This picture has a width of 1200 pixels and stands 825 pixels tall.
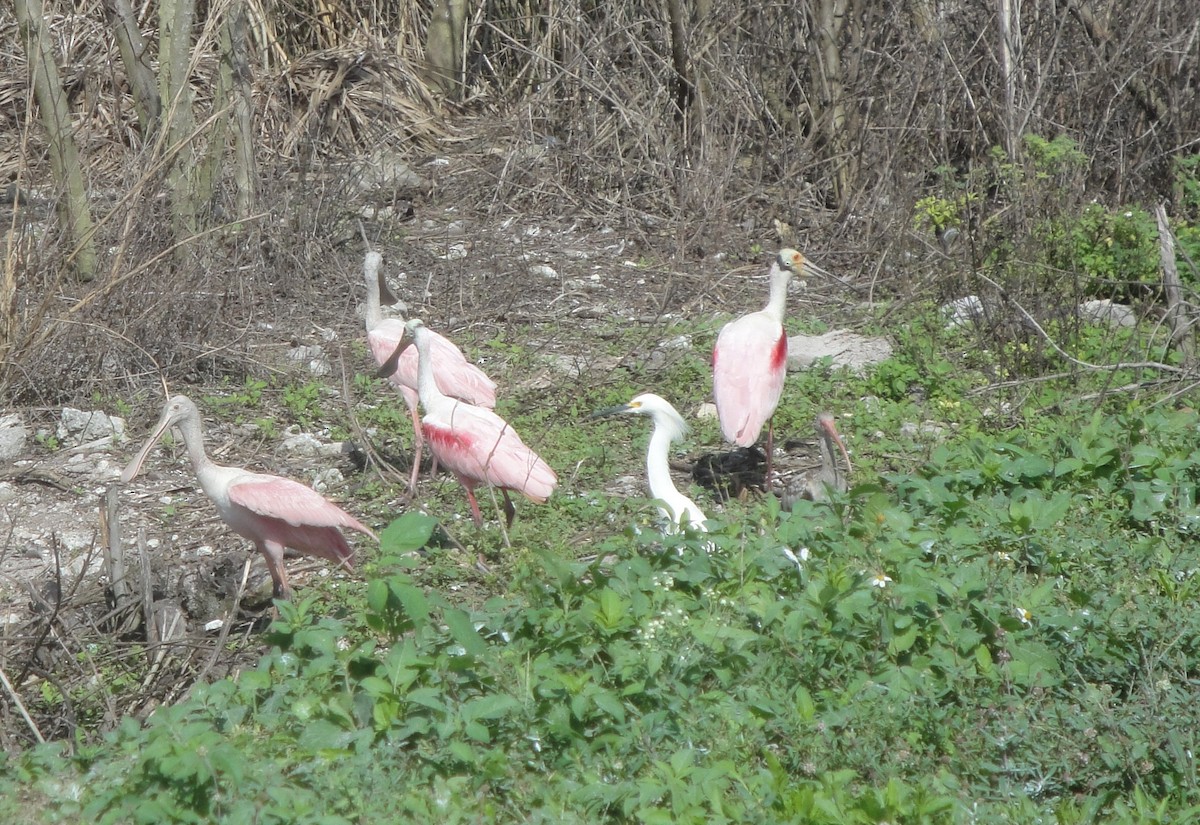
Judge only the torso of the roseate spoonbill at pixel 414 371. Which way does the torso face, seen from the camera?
to the viewer's left

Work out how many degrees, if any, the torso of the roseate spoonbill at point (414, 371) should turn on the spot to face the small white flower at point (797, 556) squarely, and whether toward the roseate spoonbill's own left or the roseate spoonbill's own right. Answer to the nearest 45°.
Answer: approximately 135° to the roseate spoonbill's own left

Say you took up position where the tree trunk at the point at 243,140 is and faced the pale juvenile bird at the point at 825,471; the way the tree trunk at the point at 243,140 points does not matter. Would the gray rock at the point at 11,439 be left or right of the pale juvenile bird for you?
right

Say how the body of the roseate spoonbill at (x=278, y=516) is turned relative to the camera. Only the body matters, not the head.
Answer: to the viewer's left

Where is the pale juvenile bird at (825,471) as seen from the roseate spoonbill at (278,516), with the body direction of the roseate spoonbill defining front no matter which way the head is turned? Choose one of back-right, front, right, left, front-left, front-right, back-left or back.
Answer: back

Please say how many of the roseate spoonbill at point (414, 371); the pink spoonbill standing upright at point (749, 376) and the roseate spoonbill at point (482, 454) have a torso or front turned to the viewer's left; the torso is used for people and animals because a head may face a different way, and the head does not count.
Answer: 2

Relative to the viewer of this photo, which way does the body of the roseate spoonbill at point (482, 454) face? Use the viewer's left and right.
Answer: facing to the left of the viewer

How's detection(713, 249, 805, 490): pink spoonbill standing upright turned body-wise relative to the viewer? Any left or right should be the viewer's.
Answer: facing away from the viewer and to the right of the viewer

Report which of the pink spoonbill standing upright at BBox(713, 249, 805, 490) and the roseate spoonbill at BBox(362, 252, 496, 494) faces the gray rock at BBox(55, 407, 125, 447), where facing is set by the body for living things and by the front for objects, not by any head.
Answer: the roseate spoonbill

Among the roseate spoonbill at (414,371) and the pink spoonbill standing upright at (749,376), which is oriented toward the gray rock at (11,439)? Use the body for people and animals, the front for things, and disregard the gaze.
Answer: the roseate spoonbill

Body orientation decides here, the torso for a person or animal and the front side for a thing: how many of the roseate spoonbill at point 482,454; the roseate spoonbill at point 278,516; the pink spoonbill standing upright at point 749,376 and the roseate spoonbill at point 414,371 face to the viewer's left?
3

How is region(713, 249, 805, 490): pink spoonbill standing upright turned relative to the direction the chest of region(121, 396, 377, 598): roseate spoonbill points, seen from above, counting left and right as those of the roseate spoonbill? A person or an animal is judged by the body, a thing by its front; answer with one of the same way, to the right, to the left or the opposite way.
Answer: the opposite way

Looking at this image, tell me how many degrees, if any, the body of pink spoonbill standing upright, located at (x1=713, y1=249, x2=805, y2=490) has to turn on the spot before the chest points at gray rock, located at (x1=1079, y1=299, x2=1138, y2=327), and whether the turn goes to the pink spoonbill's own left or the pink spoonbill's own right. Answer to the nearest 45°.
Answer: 0° — it already faces it

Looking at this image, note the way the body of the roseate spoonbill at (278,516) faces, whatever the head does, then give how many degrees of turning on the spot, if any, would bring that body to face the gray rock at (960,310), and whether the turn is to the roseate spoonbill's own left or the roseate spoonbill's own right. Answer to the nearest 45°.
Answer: approximately 135° to the roseate spoonbill's own right
